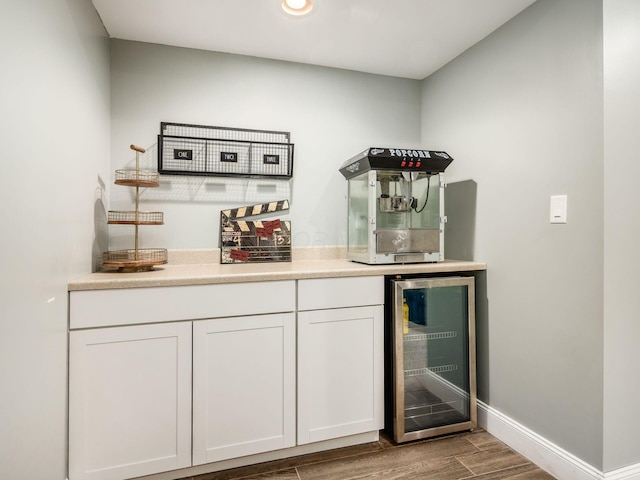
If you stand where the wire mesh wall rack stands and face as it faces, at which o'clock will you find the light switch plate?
The light switch plate is roughly at 10 o'clock from the wire mesh wall rack.

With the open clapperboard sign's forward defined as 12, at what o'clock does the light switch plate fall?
The light switch plate is roughly at 10 o'clock from the open clapperboard sign.

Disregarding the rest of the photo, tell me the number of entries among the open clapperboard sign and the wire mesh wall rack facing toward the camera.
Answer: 2

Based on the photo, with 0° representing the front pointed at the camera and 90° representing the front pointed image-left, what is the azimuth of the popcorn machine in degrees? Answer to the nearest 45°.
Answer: approximately 315°

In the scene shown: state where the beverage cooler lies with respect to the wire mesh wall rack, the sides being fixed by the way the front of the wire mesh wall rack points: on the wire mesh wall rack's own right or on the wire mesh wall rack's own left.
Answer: on the wire mesh wall rack's own left

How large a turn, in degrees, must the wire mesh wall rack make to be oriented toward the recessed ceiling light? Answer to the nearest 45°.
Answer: approximately 45° to its left
